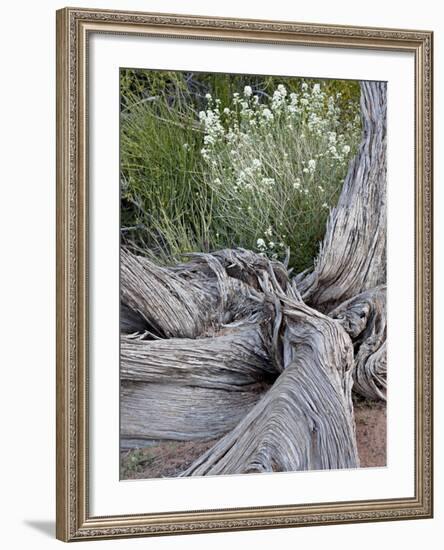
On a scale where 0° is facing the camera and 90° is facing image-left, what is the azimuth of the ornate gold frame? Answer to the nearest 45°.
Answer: approximately 315°
